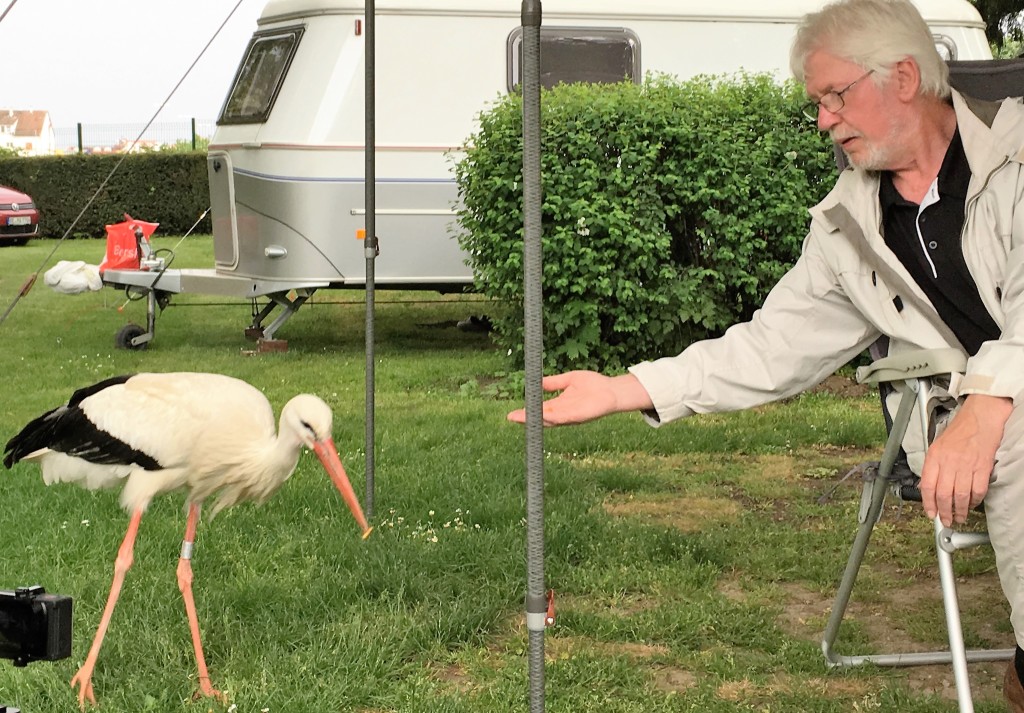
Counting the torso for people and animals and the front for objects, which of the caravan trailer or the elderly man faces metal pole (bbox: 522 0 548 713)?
the elderly man

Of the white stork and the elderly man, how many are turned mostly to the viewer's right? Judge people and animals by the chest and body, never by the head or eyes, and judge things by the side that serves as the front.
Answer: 1

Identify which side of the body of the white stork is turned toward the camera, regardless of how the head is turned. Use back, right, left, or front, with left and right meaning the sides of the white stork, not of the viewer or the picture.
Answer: right

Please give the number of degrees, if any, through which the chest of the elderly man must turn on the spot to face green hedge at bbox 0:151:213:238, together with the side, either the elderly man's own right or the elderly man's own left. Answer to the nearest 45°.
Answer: approximately 90° to the elderly man's own right

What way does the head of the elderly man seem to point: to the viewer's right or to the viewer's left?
to the viewer's left

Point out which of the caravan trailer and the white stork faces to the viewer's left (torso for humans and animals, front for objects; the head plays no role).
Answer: the caravan trailer

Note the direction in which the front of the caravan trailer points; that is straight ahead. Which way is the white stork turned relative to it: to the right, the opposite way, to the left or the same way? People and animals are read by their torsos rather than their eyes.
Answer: the opposite way

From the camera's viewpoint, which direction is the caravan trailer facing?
to the viewer's left

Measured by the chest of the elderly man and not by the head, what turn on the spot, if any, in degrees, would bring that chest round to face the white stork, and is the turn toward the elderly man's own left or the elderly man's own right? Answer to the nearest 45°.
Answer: approximately 45° to the elderly man's own right

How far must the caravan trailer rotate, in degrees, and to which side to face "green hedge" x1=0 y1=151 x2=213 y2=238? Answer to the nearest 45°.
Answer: approximately 45° to its right

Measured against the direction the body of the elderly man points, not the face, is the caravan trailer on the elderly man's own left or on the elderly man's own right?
on the elderly man's own right

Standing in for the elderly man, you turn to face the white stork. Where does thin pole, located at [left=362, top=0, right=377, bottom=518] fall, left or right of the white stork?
right

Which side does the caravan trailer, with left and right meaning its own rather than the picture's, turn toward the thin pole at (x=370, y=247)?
left
